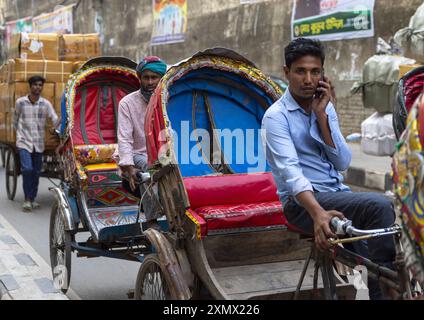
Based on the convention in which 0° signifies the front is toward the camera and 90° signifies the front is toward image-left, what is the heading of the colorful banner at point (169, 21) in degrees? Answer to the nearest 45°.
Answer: approximately 0°

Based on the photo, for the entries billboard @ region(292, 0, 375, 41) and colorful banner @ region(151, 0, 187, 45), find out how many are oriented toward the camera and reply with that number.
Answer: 2

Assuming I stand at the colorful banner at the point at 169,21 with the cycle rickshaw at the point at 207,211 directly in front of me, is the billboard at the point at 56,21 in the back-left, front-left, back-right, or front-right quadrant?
back-right

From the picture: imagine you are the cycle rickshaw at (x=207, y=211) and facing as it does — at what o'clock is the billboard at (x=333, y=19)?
The billboard is roughly at 8 o'clock from the cycle rickshaw.

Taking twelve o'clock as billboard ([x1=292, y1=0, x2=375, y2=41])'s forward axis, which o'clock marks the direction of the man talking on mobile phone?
The man talking on mobile phone is roughly at 12 o'clock from the billboard.

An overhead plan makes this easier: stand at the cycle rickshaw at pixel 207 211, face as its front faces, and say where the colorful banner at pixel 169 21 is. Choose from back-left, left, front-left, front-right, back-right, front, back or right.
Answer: back-left

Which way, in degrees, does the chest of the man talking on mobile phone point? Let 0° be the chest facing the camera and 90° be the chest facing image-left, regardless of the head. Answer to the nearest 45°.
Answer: approximately 315°

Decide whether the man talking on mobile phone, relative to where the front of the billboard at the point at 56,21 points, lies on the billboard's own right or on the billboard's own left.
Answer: on the billboard's own left
